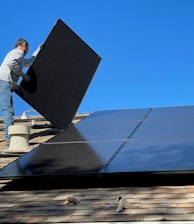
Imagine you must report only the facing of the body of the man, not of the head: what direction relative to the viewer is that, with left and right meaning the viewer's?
facing to the right of the viewer

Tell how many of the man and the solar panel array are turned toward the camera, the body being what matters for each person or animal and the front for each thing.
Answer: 1

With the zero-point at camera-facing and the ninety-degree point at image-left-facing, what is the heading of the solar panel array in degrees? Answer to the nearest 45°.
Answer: approximately 0°

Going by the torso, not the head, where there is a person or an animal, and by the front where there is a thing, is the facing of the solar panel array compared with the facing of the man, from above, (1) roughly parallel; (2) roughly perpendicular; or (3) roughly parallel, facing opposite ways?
roughly perpendicular

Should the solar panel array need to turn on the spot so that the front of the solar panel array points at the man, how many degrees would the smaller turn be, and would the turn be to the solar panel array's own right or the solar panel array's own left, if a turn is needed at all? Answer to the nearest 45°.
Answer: approximately 135° to the solar panel array's own right

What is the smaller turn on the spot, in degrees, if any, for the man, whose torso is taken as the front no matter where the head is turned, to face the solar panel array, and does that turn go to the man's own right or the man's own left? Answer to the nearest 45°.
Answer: approximately 45° to the man's own right
